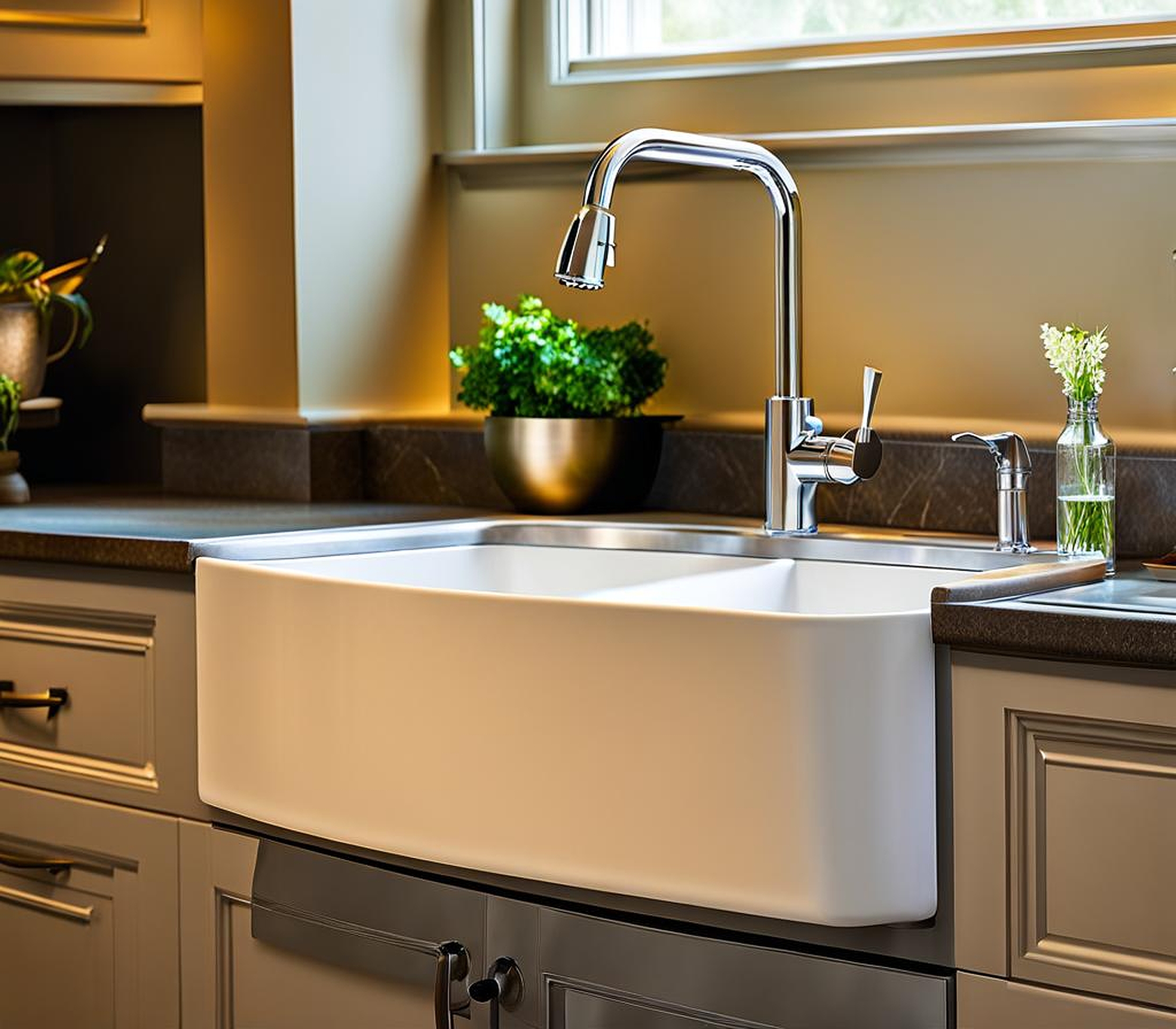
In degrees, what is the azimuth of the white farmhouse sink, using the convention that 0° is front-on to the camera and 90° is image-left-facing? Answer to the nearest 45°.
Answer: approximately 45°

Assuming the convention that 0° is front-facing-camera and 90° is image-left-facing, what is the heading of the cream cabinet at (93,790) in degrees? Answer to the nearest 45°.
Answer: approximately 45°

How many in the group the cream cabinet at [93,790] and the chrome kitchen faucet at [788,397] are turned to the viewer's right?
0

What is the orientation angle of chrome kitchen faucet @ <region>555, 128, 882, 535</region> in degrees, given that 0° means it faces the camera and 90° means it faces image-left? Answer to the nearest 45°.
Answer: approximately 45°

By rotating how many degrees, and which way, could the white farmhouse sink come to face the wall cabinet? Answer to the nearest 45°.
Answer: approximately 90° to its right

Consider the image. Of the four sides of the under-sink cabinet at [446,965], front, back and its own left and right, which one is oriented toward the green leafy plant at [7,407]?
right

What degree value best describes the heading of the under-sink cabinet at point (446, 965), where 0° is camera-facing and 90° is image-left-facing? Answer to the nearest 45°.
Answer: approximately 45°

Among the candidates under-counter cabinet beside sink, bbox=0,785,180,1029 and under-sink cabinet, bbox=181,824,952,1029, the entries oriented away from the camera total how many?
0

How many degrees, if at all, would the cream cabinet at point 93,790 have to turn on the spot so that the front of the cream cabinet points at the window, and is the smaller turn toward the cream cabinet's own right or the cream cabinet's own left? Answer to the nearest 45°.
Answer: approximately 135° to the cream cabinet's own left

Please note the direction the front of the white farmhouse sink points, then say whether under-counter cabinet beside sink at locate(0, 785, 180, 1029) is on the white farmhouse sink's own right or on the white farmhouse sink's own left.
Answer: on the white farmhouse sink's own right
